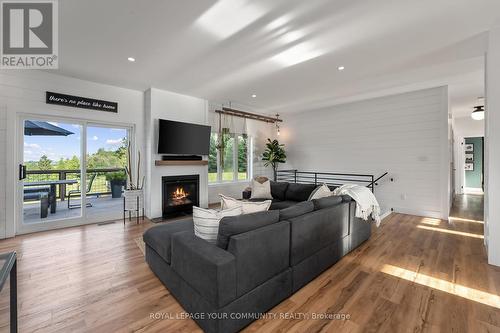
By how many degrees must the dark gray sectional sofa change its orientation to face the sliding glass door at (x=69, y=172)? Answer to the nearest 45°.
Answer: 0° — it already faces it

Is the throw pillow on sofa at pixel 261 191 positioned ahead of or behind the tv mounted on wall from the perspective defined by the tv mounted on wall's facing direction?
ahead

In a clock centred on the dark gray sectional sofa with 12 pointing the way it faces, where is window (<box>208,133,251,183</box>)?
The window is roughly at 1 o'clock from the dark gray sectional sofa.

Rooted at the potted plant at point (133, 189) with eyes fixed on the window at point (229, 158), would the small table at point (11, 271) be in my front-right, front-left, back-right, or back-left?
back-right

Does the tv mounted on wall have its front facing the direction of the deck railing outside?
no

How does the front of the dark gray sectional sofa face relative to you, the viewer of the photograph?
facing away from the viewer and to the left of the viewer

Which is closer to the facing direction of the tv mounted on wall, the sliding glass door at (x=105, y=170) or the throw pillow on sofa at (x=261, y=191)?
the throw pillow on sofa

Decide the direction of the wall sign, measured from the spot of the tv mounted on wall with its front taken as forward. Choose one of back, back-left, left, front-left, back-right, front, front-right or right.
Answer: back-right

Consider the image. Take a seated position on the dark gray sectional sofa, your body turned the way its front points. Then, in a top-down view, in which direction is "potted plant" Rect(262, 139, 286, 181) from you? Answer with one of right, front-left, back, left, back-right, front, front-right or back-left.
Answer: front-right

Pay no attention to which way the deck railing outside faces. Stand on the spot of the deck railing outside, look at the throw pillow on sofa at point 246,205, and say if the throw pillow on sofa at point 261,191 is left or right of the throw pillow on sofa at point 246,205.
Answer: left

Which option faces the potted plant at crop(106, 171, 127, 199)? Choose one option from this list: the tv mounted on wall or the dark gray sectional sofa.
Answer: the dark gray sectional sofa

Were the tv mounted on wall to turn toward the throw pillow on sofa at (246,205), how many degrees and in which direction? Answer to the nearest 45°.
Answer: approximately 45° to its right

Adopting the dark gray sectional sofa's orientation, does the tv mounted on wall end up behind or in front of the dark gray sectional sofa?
in front

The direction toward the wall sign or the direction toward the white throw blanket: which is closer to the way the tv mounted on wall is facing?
the white throw blanket

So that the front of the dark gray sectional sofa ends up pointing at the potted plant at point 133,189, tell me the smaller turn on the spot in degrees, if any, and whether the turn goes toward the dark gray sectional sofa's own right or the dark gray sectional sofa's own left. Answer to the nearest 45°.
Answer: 0° — it already faces it

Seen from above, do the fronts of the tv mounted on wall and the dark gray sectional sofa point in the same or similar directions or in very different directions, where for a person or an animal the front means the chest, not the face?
very different directions

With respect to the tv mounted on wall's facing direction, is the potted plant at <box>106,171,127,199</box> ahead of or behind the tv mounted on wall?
behind
